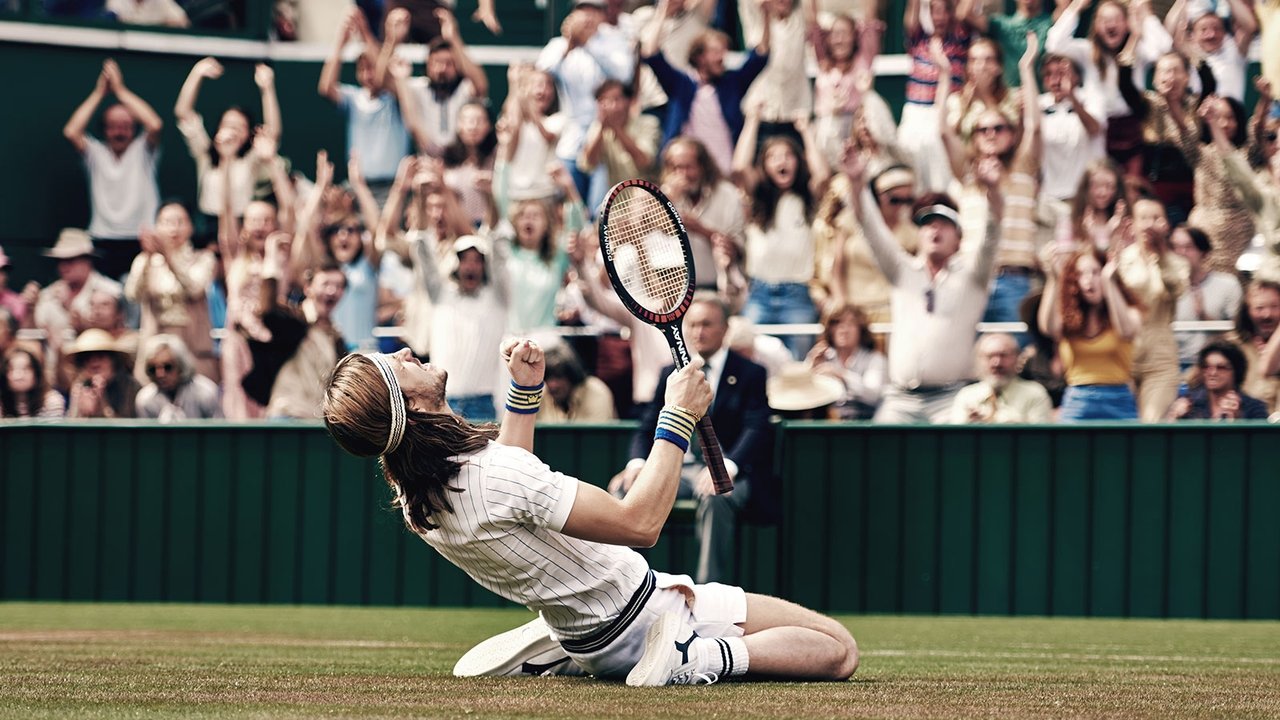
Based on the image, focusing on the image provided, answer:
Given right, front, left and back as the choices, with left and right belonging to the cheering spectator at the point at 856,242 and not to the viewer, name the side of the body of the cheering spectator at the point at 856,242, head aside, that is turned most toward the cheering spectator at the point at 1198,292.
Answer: left

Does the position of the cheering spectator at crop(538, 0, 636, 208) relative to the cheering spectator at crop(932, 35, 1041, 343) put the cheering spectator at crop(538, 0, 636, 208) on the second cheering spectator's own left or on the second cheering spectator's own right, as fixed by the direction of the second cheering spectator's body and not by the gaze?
on the second cheering spectator's own right

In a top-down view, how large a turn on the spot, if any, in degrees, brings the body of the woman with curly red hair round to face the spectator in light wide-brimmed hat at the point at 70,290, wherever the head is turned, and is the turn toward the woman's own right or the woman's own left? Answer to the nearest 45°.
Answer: approximately 90° to the woman's own right

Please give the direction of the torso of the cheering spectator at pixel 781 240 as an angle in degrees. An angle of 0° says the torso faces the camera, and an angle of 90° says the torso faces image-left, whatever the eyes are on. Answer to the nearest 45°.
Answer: approximately 0°

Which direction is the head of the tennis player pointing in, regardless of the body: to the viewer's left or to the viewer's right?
to the viewer's right

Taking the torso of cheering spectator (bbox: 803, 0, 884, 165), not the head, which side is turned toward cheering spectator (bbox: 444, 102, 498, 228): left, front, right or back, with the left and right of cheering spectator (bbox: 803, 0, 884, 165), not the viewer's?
right

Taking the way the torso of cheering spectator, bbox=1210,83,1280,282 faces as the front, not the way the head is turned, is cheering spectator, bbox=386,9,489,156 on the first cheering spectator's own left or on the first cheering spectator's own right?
on the first cheering spectator's own right
